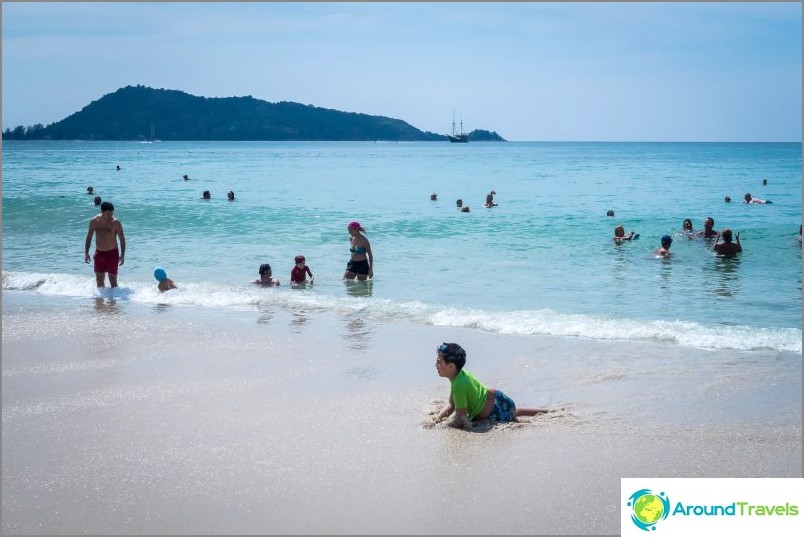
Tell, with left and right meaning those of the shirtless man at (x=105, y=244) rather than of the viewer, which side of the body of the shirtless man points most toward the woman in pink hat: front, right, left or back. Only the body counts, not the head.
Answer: left

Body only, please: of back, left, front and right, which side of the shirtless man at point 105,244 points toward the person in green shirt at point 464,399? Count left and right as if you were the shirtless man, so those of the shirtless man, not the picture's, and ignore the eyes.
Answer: front

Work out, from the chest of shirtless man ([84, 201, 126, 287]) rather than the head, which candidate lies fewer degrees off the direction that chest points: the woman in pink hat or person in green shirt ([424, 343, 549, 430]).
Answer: the person in green shirt

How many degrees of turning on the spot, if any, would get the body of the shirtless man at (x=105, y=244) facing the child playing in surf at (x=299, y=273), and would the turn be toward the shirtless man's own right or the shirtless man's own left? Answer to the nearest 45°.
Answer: approximately 90° to the shirtless man's own left

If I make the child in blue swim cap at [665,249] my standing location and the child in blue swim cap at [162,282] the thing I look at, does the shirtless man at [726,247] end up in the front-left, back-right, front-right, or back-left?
back-left

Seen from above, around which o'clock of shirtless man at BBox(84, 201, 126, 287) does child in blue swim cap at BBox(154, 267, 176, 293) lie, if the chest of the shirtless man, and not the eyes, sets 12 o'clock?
The child in blue swim cap is roughly at 10 o'clock from the shirtless man.

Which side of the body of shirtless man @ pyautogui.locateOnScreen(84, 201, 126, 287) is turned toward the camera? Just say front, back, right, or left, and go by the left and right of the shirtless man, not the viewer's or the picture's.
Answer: front

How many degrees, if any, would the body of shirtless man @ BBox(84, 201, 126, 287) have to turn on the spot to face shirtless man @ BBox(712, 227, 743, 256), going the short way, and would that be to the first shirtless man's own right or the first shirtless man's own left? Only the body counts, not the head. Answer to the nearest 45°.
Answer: approximately 90° to the first shirtless man's own left

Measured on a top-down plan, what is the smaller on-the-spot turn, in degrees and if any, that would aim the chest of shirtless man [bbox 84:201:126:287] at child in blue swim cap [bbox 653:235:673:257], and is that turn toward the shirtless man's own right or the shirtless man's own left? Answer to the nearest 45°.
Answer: approximately 90° to the shirtless man's own left
